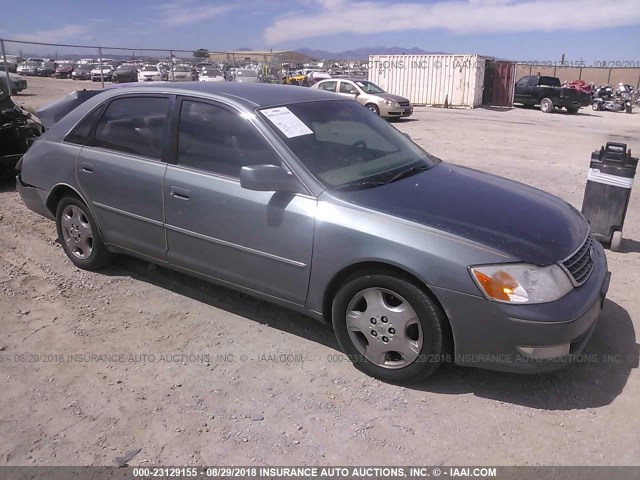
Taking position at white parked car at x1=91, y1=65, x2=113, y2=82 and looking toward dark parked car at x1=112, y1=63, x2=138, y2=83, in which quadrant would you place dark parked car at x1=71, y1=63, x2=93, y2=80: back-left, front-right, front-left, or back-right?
back-left

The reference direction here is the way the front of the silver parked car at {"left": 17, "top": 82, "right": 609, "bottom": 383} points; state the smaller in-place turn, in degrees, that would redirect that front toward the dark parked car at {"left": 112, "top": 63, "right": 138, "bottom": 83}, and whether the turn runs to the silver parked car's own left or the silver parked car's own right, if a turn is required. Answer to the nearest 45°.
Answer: approximately 135° to the silver parked car's own left

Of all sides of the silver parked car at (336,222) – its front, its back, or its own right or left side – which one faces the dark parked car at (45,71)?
back

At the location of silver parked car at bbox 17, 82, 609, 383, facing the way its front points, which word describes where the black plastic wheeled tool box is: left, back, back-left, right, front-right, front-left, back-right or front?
left
